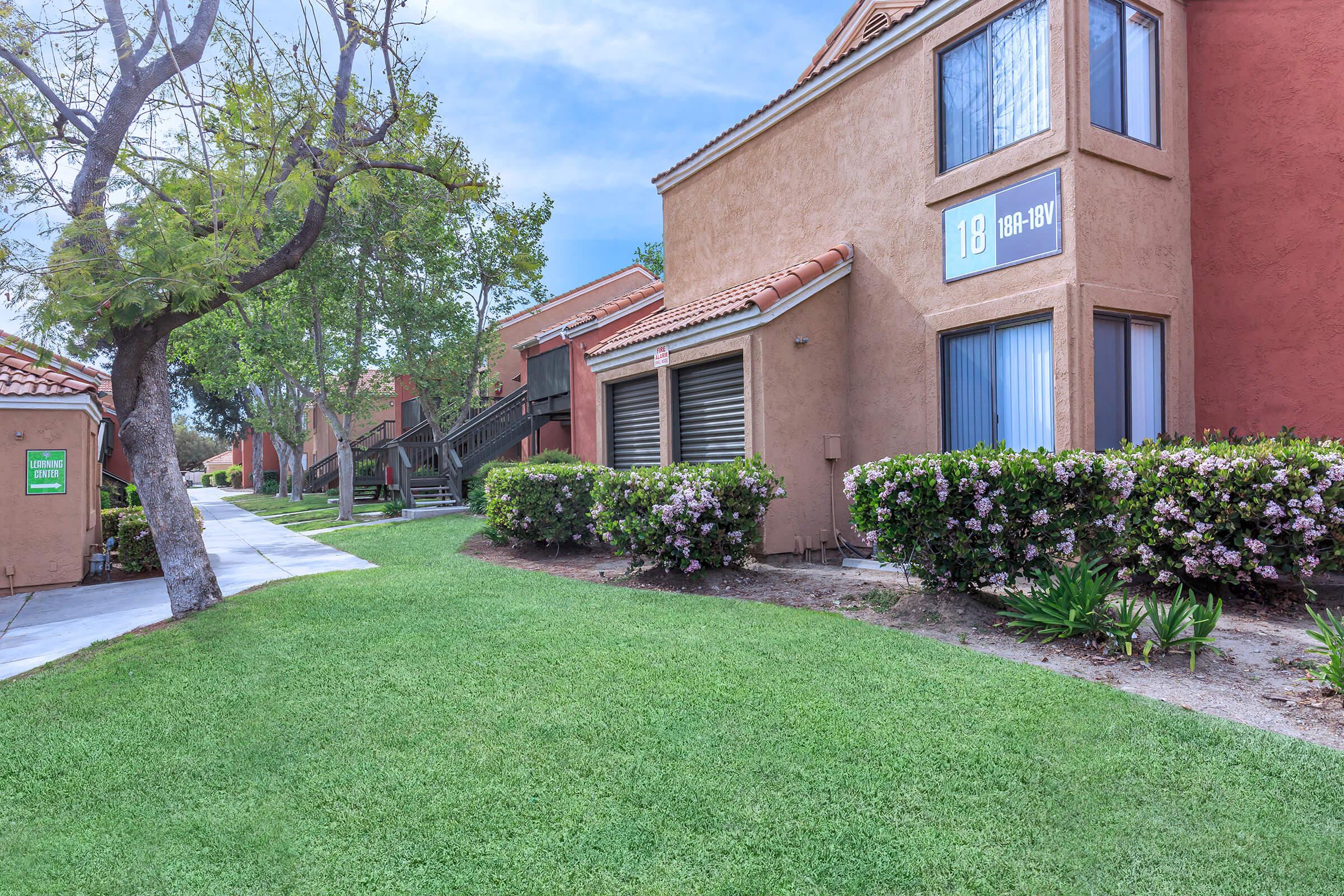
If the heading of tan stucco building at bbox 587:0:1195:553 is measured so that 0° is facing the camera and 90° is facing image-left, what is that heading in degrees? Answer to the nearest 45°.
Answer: approximately 45°

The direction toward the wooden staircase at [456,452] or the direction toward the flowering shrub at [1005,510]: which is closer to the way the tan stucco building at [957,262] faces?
the flowering shrub

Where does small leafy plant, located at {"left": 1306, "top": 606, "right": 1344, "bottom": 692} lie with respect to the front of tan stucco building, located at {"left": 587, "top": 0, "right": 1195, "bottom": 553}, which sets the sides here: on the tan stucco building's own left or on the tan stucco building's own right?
on the tan stucco building's own left

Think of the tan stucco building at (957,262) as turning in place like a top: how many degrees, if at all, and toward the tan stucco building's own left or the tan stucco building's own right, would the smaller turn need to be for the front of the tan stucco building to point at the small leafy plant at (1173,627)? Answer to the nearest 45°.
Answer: approximately 45° to the tan stucco building's own left

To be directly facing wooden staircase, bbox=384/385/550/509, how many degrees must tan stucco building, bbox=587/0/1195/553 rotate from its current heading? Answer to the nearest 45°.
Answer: approximately 90° to its right

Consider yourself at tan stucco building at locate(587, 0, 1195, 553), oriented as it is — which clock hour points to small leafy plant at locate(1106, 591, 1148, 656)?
The small leafy plant is roughly at 10 o'clock from the tan stucco building.

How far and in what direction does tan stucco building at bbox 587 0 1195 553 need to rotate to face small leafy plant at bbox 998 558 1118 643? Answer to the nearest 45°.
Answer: approximately 45° to its left
